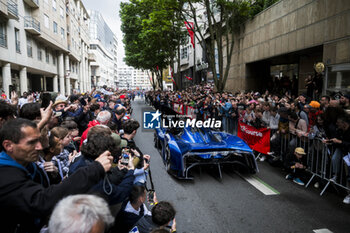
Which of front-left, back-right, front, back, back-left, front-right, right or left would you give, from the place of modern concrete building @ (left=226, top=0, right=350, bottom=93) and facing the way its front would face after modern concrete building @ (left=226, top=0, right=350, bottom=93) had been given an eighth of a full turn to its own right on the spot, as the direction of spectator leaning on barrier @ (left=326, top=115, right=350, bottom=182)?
left

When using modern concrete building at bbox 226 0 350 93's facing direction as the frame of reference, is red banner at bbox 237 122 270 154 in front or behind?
in front

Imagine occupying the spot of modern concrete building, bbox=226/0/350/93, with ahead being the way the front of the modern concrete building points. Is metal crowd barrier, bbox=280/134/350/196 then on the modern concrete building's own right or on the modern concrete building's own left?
on the modern concrete building's own left

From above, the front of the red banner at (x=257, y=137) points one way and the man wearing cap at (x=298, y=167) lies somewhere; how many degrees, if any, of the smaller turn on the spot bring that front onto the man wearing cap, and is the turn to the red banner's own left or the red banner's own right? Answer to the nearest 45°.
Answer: approximately 90° to the red banner's own left

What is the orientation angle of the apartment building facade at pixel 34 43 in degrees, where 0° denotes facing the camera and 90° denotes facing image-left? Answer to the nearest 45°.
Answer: approximately 315°

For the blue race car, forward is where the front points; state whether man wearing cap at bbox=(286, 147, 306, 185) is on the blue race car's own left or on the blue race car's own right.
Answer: on the blue race car's own right

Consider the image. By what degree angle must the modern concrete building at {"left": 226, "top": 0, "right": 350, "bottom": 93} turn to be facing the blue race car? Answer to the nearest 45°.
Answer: approximately 45° to its left

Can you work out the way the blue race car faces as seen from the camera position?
facing away from the viewer and to the left of the viewer

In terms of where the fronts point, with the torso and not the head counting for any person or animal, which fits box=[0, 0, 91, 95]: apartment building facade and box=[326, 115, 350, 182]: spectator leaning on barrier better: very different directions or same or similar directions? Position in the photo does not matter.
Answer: very different directions

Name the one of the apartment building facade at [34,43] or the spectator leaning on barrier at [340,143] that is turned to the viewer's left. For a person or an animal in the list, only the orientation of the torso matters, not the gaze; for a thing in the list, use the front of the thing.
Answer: the spectator leaning on barrier

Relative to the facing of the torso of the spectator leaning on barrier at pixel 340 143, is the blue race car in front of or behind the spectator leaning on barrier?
in front
